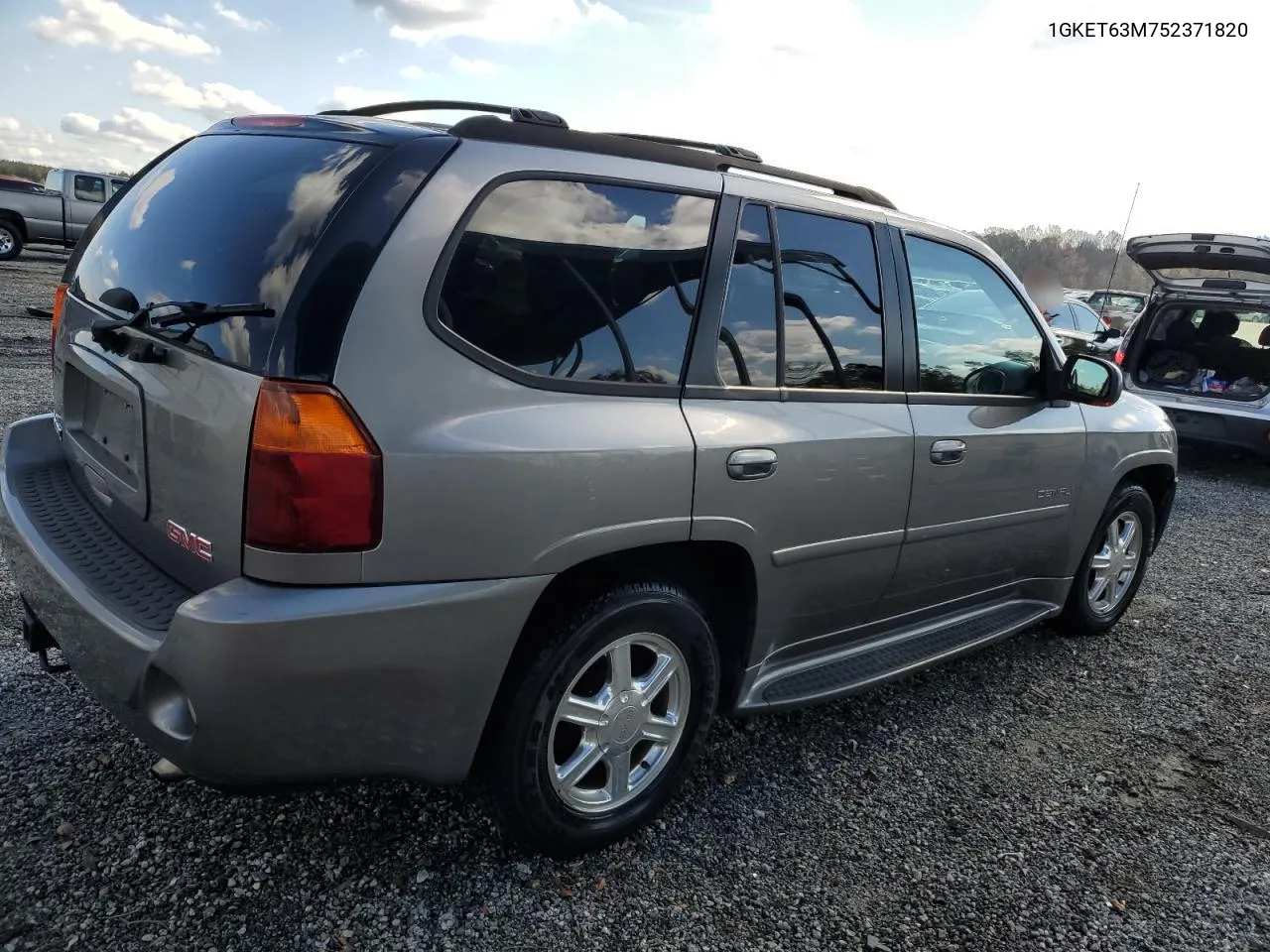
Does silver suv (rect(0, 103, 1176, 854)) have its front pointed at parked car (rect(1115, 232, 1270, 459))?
yes

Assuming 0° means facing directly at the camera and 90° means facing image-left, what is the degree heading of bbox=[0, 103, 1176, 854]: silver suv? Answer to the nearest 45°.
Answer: approximately 225°

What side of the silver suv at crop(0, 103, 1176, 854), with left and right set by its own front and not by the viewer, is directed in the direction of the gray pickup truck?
left

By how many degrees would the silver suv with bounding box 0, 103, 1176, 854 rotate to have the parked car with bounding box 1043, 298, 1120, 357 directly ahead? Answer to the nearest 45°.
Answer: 0° — it already faces it

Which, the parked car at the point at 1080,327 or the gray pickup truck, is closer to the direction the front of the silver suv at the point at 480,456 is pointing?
the parked car
